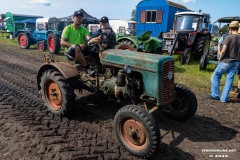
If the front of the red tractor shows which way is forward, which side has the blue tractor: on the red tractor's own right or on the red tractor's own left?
on the red tractor's own right

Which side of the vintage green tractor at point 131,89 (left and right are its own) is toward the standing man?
left

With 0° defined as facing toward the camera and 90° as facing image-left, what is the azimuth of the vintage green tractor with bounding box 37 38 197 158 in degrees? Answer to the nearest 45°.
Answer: approximately 315°

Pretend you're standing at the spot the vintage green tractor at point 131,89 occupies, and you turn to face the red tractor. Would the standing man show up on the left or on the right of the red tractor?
right

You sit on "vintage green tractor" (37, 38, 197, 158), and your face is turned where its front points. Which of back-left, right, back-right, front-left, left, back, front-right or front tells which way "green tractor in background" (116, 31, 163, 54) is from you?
back-left
